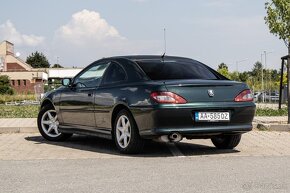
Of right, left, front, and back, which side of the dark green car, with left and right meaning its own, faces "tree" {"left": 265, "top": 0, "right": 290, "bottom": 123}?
right

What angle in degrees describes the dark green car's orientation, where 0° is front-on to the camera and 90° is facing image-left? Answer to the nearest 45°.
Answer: approximately 135°
